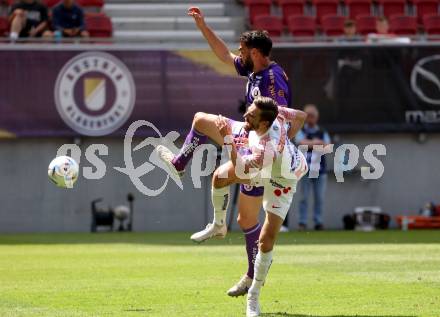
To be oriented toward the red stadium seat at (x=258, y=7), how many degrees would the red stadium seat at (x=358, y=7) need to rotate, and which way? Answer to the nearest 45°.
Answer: approximately 90° to its right

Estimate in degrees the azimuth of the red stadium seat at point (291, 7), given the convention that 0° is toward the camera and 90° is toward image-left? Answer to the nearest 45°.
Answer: approximately 0°

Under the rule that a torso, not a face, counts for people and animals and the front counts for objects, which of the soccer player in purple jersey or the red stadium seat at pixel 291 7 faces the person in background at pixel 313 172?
the red stadium seat

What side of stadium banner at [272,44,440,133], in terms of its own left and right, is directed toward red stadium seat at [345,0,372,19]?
back

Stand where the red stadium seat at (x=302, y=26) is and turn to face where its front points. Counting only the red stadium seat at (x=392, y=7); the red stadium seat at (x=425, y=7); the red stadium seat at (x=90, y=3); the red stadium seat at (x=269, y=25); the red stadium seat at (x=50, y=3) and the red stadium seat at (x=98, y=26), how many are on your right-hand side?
4

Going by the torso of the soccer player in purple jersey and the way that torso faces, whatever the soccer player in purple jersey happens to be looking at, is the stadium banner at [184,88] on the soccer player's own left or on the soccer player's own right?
on the soccer player's own right

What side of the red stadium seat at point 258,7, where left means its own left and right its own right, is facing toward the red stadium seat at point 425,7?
left

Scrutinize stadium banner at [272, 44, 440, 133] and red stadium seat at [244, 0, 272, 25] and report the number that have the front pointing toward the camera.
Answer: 2

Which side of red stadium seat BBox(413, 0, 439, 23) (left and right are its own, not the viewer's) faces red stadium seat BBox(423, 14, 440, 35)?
front

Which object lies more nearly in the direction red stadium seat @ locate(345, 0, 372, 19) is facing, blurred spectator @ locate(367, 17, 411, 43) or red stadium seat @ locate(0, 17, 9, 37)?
the blurred spectator

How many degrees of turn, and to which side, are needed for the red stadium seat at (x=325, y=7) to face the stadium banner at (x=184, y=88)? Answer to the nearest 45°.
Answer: approximately 45° to its right

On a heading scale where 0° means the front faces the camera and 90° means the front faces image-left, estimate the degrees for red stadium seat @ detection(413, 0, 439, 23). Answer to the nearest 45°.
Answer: approximately 0°
